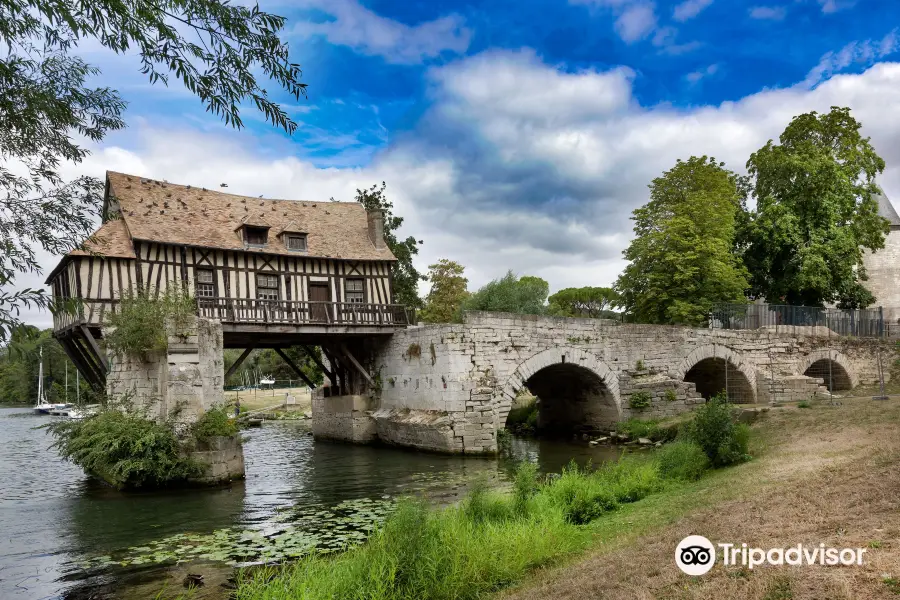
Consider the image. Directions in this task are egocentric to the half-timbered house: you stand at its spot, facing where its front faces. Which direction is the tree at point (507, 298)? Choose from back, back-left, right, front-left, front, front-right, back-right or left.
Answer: back-left

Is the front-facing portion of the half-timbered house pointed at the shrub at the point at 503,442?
no

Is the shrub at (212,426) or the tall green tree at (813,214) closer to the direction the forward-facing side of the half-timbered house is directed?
the shrub

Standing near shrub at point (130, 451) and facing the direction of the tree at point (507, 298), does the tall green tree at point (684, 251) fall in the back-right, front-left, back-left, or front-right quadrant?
front-right

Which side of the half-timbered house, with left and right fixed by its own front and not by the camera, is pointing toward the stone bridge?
left

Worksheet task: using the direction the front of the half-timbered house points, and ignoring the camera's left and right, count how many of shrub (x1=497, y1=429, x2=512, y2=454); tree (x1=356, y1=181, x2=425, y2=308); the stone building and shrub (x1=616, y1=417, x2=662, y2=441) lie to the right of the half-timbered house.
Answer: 0

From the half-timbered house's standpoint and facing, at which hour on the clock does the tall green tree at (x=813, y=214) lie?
The tall green tree is roughly at 9 o'clock from the half-timbered house.

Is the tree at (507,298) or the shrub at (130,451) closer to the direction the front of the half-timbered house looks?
the shrub

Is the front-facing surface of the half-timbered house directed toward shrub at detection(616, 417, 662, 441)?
no

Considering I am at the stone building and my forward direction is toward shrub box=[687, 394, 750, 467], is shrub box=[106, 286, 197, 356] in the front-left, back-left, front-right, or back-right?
front-right

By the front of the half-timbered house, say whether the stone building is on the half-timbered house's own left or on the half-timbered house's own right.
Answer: on the half-timbered house's own left

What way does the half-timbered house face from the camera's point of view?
toward the camera

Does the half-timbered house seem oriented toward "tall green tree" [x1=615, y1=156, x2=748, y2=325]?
no

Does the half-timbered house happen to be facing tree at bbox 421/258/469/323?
no

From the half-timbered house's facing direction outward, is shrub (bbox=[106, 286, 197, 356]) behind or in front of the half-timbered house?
in front

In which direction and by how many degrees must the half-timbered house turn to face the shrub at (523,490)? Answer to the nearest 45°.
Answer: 0° — it already faces it

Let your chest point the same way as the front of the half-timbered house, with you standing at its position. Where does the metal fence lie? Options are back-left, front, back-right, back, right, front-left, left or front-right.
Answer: left
